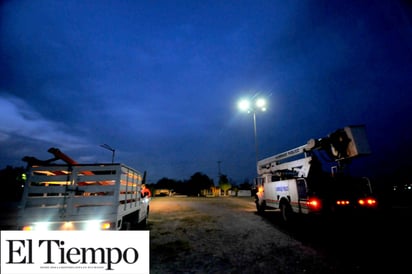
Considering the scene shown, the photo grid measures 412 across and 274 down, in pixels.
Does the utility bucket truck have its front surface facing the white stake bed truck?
no

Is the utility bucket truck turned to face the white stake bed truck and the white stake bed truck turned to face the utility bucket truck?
no

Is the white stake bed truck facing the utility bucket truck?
no
